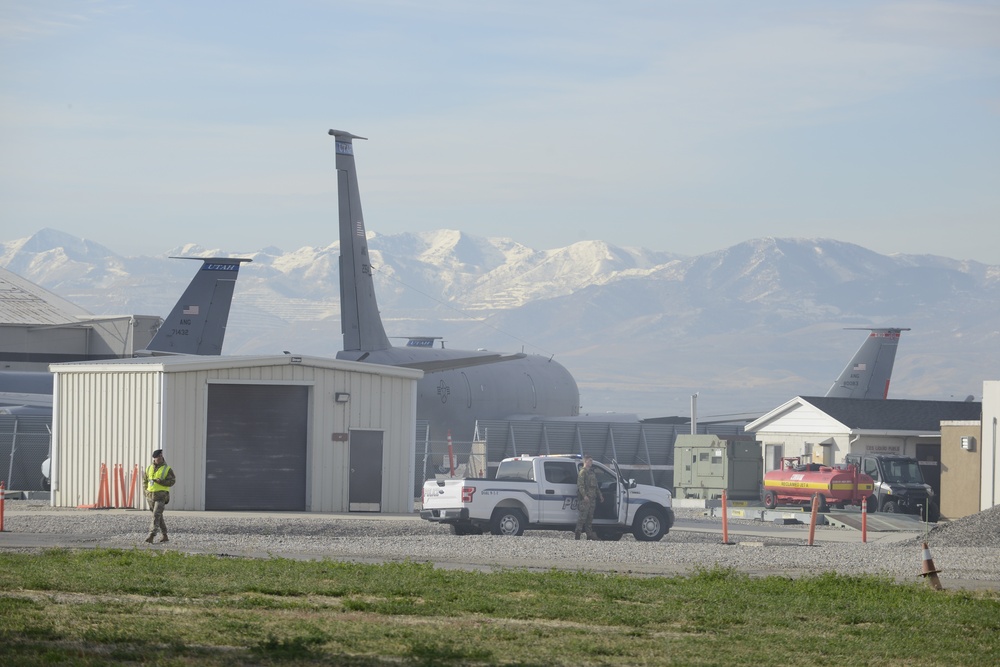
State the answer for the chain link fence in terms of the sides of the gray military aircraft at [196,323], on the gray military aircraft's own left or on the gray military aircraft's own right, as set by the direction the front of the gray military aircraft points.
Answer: on the gray military aircraft's own left

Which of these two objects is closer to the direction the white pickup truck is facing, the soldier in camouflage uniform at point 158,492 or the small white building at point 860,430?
the small white building

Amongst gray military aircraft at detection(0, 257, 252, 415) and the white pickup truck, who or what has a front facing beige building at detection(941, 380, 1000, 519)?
the white pickup truck

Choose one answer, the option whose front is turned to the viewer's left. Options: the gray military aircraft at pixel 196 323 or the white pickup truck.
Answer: the gray military aircraft

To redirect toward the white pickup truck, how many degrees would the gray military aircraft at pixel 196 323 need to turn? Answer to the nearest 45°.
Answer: approximately 90° to its left

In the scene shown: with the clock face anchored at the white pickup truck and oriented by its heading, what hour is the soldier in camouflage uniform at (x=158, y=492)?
The soldier in camouflage uniform is roughly at 6 o'clock from the white pickup truck.

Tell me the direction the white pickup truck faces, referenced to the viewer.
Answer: facing away from the viewer and to the right of the viewer

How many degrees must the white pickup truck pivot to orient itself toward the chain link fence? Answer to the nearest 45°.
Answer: approximately 90° to its left

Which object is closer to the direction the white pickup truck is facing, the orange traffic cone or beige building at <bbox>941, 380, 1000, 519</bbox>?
the beige building

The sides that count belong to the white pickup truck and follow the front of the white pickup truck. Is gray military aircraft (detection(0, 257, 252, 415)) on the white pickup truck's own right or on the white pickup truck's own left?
on the white pickup truck's own left

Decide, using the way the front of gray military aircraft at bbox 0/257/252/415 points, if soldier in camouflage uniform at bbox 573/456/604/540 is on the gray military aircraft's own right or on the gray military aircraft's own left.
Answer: on the gray military aircraft's own left

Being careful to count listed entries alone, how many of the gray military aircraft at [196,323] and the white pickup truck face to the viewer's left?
1

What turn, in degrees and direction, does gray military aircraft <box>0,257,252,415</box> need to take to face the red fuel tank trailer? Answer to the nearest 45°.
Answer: approximately 135° to its left

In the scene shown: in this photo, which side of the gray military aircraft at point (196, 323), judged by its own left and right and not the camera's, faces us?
left
